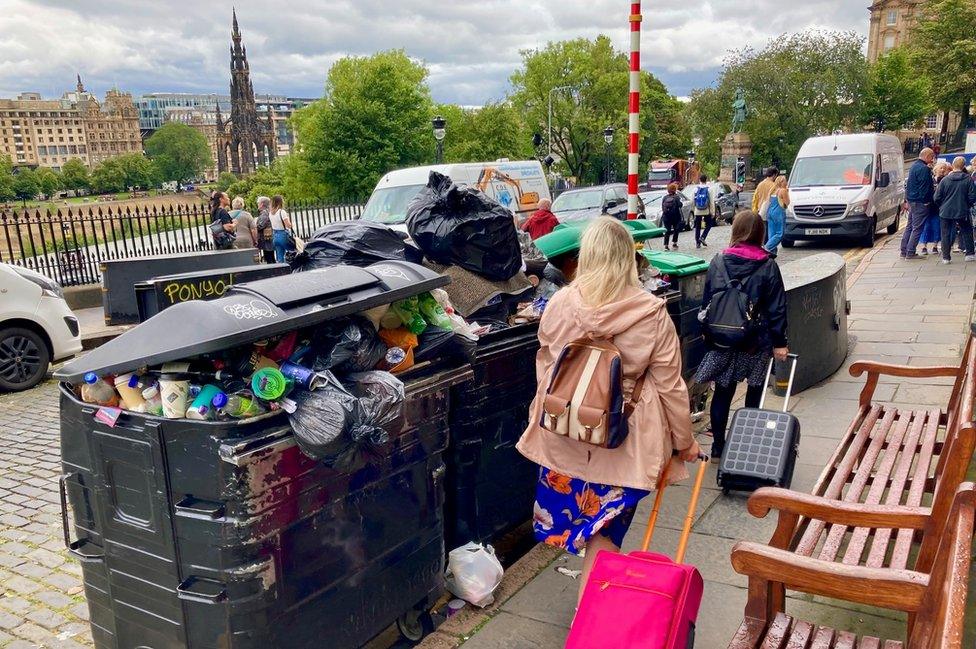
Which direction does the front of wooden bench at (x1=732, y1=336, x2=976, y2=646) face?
to the viewer's left

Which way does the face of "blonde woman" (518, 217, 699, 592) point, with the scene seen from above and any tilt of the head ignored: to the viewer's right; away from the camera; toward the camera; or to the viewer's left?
away from the camera

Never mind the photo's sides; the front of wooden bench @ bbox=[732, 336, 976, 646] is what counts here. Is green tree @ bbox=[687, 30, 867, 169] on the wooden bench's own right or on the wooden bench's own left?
on the wooden bench's own right

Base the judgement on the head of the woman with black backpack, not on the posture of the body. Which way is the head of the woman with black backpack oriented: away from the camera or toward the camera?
away from the camera

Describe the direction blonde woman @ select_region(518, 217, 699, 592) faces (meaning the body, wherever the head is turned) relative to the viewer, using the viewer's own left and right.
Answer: facing away from the viewer

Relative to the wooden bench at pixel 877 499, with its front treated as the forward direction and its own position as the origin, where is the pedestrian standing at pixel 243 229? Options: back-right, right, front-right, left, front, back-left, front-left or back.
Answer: front-right

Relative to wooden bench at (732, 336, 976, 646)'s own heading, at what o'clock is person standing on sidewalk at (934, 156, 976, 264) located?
The person standing on sidewalk is roughly at 3 o'clock from the wooden bench.

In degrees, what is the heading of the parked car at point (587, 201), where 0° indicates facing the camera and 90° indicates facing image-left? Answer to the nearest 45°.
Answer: approximately 45°
